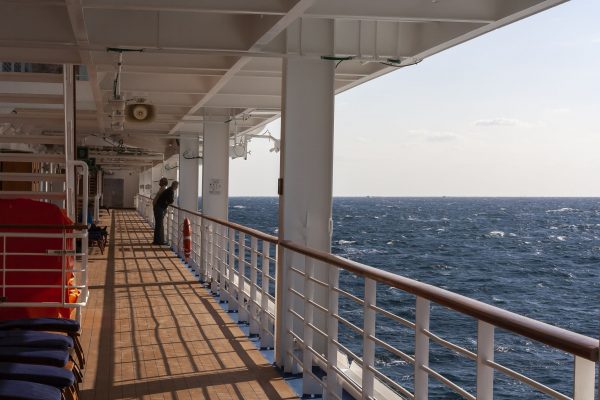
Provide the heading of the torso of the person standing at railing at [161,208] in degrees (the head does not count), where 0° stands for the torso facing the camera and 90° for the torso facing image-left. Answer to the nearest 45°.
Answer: approximately 270°

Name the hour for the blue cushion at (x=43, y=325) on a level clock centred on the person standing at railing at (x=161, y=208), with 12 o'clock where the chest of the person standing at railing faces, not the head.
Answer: The blue cushion is roughly at 3 o'clock from the person standing at railing.

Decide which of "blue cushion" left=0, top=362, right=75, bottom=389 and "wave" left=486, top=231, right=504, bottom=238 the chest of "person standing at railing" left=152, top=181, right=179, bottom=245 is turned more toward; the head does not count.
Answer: the wave

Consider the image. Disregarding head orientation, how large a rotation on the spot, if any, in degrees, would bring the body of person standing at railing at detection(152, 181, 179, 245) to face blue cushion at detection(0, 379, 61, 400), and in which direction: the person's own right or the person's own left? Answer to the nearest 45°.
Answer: approximately 90° to the person's own right

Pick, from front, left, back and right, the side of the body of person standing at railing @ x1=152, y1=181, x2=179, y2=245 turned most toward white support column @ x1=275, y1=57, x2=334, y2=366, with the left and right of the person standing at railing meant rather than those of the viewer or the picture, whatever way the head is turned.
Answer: right

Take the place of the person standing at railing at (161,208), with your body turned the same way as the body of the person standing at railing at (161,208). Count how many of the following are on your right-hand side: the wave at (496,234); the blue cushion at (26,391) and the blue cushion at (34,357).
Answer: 2

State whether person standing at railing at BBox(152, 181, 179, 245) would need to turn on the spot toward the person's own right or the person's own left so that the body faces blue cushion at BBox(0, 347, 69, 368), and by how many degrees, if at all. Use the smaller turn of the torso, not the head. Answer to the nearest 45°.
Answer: approximately 90° to the person's own right

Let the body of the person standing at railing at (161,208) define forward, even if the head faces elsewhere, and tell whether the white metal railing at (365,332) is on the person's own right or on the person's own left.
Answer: on the person's own right

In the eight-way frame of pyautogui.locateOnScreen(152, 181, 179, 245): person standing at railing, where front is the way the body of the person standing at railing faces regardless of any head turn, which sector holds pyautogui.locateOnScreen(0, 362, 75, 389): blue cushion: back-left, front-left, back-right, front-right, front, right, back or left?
right

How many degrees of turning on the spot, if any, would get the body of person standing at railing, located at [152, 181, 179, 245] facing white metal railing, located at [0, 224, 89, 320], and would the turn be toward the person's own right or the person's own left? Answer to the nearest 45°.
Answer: approximately 90° to the person's own right

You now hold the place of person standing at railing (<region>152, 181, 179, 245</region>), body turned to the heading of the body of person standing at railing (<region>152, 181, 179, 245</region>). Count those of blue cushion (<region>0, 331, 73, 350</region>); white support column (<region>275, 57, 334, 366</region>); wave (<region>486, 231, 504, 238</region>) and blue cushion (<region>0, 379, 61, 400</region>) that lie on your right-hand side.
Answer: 3
